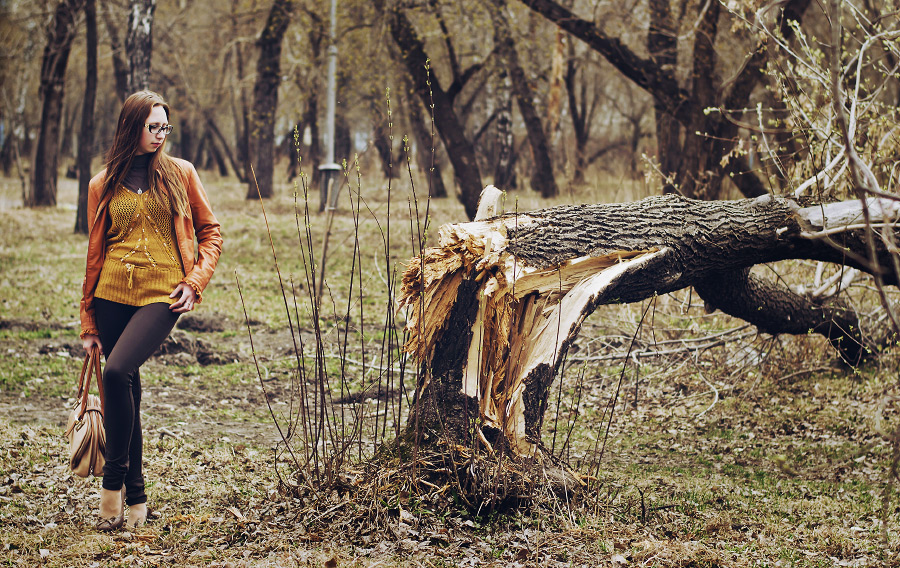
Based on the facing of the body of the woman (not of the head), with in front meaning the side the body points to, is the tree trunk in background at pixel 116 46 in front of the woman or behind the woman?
behind

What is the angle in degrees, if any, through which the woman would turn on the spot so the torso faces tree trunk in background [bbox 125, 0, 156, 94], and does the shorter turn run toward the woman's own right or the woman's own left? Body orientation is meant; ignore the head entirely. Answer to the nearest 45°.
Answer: approximately 180°

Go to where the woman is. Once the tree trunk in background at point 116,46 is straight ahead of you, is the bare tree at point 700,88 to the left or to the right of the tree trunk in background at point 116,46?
right

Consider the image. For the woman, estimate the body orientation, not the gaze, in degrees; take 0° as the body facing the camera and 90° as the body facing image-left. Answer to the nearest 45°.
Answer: approximately 0°

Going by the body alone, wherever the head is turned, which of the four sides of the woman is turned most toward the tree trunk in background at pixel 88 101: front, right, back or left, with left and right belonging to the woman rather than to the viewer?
back

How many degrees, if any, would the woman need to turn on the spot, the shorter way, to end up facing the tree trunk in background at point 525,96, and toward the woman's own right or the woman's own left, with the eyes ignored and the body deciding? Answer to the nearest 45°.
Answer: approximately 135° to the woman's own left

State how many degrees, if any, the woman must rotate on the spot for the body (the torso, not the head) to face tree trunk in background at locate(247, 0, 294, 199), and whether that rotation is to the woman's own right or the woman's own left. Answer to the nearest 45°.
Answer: approximately 180°

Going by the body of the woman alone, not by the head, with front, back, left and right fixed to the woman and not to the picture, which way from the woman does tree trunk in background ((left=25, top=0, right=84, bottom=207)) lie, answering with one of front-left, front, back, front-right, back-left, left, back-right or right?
back

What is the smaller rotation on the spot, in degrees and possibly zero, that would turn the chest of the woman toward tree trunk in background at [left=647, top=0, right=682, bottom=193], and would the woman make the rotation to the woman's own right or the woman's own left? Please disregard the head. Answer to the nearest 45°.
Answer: approximately 135° to the woman's own left

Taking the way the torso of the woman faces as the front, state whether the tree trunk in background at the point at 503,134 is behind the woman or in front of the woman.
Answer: behind
